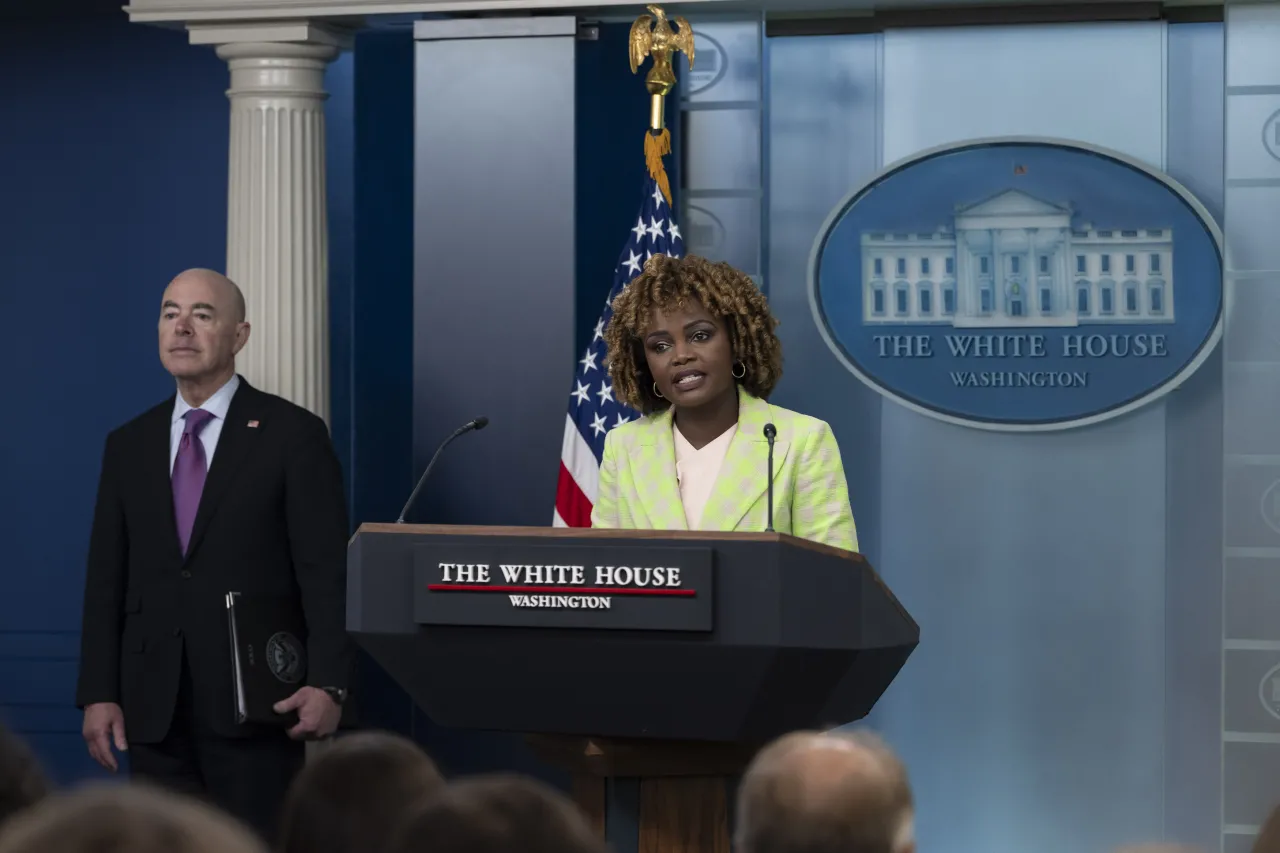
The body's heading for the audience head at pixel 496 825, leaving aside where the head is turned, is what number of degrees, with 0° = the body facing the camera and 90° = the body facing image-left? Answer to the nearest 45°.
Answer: approximately 180°

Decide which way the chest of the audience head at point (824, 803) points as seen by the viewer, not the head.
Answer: away from the camera

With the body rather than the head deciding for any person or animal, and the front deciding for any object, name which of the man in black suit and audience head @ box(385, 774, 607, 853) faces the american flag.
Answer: the audience head

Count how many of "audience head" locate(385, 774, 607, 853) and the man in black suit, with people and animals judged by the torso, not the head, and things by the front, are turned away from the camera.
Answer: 1

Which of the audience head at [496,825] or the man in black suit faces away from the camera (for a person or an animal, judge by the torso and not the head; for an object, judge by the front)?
the audience head

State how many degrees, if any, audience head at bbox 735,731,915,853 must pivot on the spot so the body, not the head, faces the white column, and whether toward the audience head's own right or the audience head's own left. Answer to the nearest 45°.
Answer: approximately 45° to the audience head's own left

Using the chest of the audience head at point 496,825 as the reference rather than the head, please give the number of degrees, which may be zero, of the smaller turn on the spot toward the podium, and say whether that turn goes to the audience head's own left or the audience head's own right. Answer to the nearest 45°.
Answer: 0° — they already face it

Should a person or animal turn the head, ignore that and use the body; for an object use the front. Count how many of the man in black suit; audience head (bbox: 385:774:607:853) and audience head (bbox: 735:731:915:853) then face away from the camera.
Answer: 2

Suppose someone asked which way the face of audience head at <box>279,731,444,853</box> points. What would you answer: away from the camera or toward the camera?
away from the camera

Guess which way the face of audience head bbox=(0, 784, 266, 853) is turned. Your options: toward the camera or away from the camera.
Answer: away from the camera

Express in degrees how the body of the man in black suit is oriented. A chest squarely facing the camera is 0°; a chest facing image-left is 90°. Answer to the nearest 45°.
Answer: approximately 45°
